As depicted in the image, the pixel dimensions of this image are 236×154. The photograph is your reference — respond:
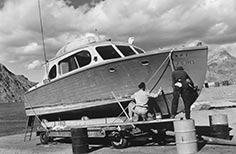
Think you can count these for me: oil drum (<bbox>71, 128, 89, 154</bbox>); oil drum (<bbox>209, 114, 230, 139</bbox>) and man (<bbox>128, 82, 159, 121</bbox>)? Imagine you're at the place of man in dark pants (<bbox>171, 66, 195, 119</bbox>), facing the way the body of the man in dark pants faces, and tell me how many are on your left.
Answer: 2

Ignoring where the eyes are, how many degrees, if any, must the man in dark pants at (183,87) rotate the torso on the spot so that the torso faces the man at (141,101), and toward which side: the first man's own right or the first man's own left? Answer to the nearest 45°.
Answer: approximately 90° to the first man's own left

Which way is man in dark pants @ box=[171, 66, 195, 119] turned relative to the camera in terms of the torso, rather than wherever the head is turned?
away from the camera

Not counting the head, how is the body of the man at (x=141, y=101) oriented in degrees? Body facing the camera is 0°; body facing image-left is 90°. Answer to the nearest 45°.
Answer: approximately 180°

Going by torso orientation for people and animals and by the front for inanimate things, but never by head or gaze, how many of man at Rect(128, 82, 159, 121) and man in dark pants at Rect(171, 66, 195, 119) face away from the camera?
2

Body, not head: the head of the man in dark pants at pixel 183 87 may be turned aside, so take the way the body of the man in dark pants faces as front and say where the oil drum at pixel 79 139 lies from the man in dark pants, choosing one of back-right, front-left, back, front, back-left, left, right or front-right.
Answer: left

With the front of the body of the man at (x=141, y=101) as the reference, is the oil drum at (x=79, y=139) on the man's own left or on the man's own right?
on the man's own left

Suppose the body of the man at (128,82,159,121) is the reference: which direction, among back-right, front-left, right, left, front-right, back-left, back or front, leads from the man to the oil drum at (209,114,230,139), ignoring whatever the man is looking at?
right

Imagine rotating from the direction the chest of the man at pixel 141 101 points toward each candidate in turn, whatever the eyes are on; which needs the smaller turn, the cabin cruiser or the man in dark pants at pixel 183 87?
the cabin cruiser
